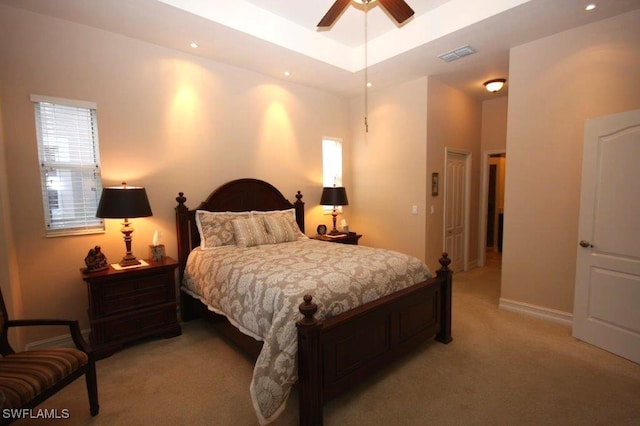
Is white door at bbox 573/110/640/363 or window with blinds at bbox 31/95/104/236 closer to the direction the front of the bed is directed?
the white door

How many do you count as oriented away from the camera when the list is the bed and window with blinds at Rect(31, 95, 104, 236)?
0

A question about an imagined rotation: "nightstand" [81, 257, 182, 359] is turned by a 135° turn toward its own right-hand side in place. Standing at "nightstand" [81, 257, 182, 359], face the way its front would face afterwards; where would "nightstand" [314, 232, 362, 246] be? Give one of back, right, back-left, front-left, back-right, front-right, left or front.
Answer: back

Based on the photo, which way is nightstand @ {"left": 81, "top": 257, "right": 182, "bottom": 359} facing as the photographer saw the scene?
facing the viewer and to the right of the viewer

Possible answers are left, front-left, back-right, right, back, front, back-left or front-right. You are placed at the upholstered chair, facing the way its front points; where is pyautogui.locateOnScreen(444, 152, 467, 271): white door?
front-left

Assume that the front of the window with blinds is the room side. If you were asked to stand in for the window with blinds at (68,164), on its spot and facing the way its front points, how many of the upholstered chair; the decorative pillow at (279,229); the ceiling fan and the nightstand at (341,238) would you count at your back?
0

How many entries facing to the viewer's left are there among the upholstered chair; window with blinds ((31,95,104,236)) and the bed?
0

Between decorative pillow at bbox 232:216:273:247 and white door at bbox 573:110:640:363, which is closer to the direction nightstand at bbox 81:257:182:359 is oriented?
the white door

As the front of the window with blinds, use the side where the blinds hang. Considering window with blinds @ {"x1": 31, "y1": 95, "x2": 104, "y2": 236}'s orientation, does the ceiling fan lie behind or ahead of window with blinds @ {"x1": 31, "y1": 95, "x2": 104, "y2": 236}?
ahead

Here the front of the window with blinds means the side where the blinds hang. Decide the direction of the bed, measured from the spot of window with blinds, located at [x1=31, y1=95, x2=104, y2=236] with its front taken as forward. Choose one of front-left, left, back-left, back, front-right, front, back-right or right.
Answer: front

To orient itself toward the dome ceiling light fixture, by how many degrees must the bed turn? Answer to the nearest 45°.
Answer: approximately 90° to its left

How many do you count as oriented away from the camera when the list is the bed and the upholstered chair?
0

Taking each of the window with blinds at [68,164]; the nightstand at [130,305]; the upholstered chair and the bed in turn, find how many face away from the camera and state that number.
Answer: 0
